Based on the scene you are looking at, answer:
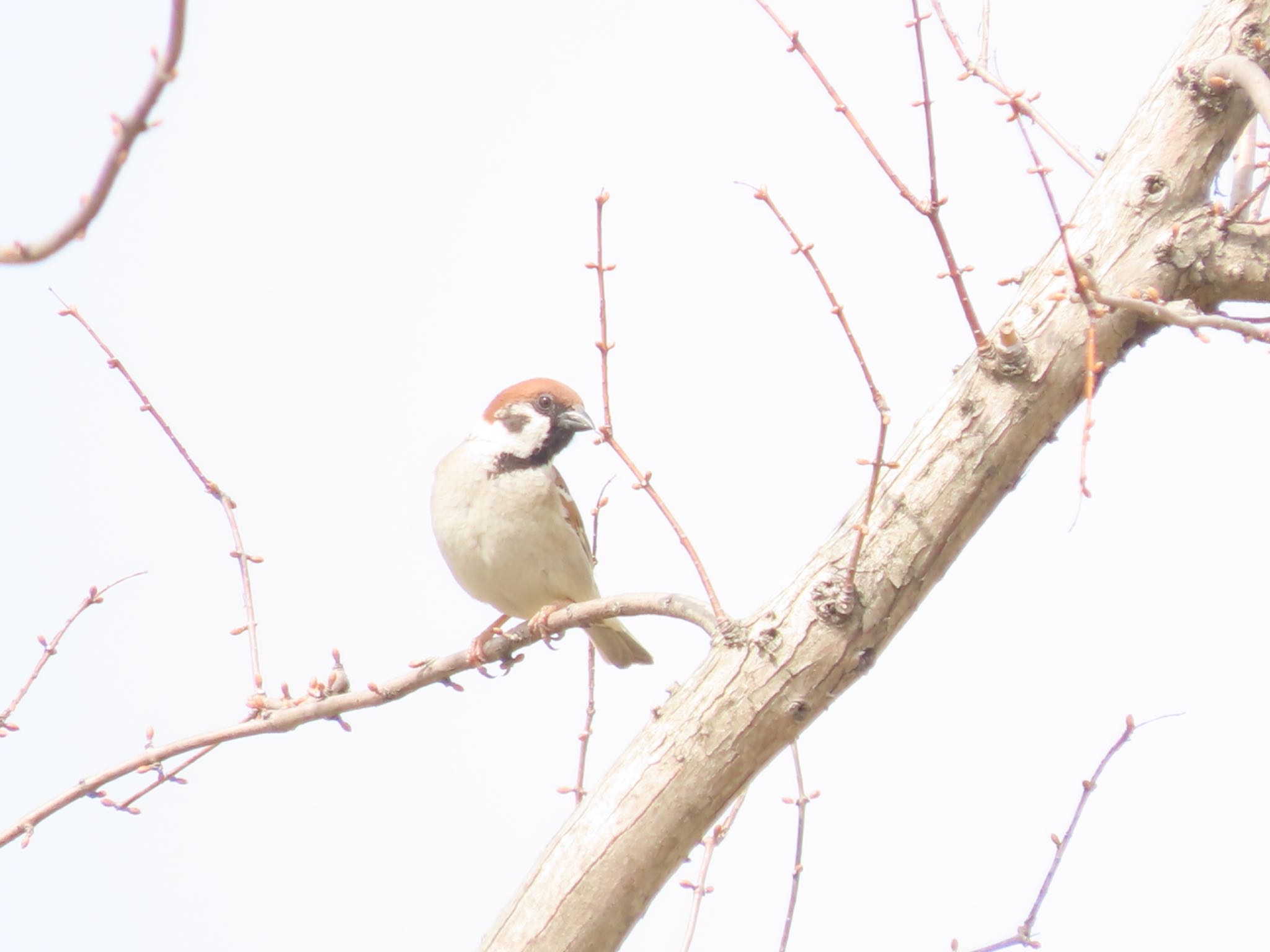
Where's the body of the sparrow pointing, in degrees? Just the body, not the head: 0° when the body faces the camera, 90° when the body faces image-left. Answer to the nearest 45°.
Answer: approximately 45°

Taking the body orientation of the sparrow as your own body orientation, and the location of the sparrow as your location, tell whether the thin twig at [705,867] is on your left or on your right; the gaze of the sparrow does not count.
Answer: on your left

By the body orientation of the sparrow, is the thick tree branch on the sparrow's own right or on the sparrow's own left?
on the sparrow's own left
